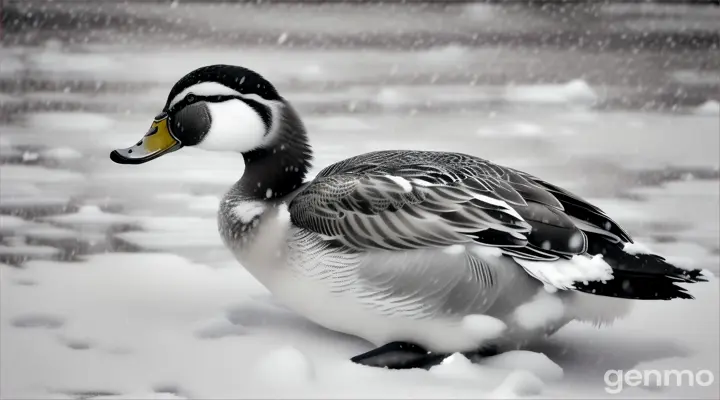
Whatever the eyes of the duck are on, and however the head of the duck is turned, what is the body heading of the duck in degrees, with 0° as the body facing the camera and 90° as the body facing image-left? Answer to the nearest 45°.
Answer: approximately 90°
